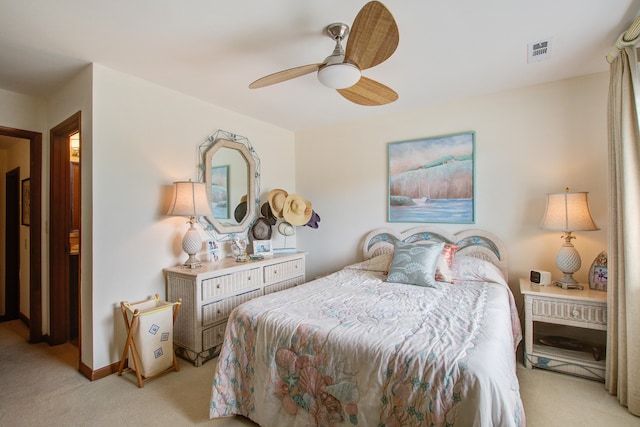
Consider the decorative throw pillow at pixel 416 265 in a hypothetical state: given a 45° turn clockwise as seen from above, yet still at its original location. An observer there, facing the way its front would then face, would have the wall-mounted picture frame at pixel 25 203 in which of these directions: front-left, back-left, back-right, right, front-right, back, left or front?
front-right

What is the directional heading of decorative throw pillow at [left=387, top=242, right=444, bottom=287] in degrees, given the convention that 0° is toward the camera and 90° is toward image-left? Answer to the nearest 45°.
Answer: approximately 0°

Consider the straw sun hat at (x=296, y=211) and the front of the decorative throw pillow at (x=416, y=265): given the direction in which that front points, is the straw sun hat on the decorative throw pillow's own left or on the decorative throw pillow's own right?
on the decorative throw pillow's own right

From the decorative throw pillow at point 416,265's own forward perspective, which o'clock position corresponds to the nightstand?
The nightstand is roughly at 9 o'clock from the decorative throw pillow.

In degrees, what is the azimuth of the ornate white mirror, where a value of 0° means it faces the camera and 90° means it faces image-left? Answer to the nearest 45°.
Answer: approximately 315°
